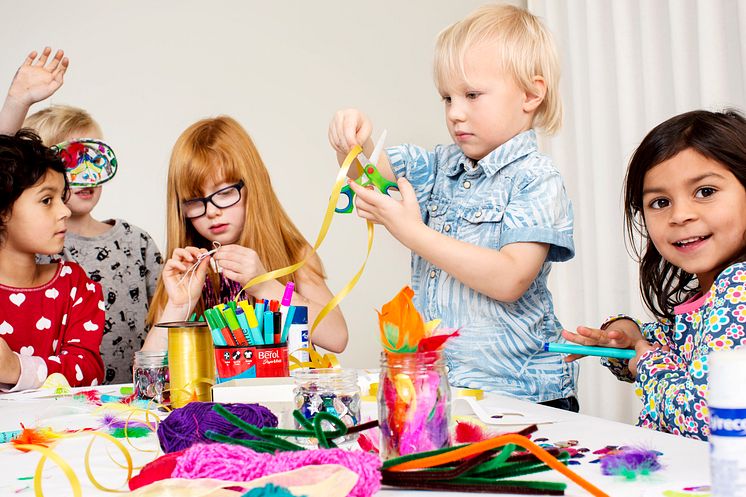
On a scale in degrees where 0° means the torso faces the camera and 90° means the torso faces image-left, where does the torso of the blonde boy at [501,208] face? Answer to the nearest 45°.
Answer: approximately 45°

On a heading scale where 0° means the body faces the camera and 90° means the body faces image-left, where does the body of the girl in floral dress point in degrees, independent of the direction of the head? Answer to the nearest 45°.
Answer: approximately 45°

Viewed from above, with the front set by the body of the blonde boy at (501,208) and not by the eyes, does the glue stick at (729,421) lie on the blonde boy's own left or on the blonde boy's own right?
on the blonde boy's own left
